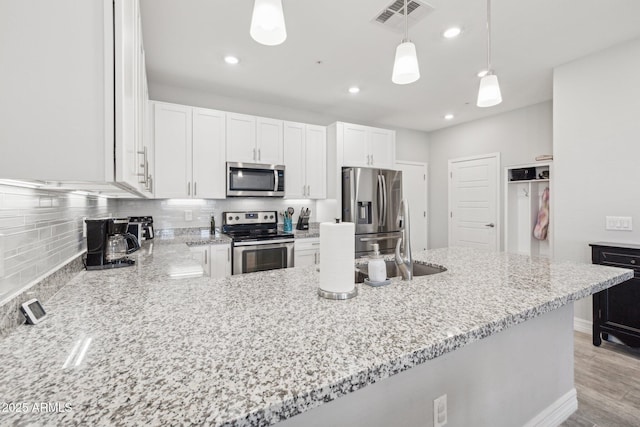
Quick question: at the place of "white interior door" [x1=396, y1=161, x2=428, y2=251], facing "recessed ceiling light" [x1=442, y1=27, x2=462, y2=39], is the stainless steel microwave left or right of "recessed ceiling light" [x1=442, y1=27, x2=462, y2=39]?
right

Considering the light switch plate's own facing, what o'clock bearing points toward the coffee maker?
The coffee maker is roughly at 1 o'clock from the light switch plate.

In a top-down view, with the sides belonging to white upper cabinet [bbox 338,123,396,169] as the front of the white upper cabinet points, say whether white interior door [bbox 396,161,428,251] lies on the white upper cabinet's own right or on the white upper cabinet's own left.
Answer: on the white upper cabinet's own left

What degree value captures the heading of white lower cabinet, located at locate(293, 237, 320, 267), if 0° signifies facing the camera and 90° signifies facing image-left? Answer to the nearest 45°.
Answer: approximately 0°

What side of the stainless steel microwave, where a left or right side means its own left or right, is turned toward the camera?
front

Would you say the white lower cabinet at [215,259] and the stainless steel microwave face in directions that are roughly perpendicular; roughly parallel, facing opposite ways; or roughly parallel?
roughly parallel

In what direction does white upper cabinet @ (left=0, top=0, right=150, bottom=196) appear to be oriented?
to the viewer's right

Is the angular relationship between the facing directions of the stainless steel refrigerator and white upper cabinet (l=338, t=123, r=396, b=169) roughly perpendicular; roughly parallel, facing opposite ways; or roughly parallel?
roughly parallel

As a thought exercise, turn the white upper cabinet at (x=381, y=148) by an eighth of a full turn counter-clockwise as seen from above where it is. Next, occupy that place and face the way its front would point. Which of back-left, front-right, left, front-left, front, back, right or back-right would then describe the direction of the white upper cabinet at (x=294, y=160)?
back-right

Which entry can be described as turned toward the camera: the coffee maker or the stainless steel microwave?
the stainless steel microwave

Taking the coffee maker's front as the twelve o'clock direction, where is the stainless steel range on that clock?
The stainless steel range is roughly at 11 o'clock from the coffee maker.

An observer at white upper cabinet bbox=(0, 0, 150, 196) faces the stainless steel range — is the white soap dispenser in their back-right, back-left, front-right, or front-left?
front-right

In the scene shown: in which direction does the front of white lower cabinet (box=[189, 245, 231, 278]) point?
toward the camera

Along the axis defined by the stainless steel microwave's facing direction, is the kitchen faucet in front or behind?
in front

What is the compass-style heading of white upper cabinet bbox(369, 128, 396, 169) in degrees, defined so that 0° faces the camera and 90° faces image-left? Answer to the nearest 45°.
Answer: approximately 315°

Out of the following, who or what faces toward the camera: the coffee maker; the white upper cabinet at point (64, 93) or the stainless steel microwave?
the stainless steel microwave
